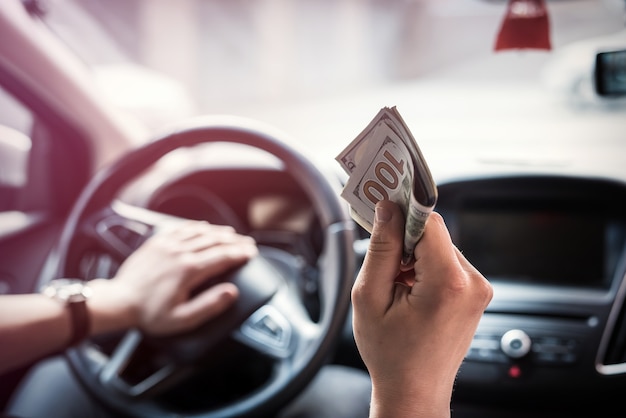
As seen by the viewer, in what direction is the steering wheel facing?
toward the camera

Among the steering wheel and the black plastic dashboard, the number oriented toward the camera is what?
2
